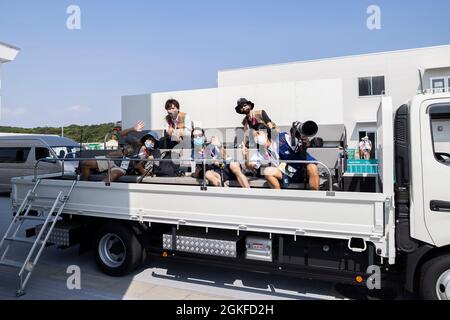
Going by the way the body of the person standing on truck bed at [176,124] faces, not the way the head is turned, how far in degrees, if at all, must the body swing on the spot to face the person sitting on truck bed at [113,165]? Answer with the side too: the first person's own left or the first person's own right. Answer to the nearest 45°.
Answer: approximately 45° to the first person's own right

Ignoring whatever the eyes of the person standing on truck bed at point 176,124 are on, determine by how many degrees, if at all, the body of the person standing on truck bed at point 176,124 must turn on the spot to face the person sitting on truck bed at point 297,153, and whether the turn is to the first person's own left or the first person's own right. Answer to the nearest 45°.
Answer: approximately 90° to the first person's own left

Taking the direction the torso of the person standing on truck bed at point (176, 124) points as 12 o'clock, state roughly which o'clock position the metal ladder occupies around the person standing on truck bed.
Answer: The metal ladder is roughly at 1 o'clock from the person standing on truck bed.

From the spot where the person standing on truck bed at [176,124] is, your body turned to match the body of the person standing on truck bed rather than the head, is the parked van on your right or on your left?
on your right

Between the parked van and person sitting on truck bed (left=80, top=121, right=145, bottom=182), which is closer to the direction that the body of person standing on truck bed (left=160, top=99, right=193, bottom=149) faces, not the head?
the person sitting on truck bed

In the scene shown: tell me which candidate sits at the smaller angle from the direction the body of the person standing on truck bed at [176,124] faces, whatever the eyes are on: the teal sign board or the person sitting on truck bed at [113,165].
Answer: the person sitting on truck bed

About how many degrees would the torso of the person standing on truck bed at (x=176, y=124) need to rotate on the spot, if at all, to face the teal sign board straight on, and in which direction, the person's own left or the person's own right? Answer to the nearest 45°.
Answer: approximately 90° to the person's own left

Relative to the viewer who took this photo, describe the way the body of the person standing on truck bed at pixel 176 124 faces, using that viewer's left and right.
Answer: facing the viewer and to the left of the viewer

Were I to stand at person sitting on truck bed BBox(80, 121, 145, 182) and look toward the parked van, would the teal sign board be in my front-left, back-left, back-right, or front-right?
back-right

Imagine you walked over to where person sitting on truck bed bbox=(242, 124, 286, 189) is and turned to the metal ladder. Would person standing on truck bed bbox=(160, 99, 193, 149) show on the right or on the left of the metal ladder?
right

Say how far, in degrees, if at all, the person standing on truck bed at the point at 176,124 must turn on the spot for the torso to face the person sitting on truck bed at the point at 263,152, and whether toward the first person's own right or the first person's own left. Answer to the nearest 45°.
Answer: approximately 90° to the first person's own left
